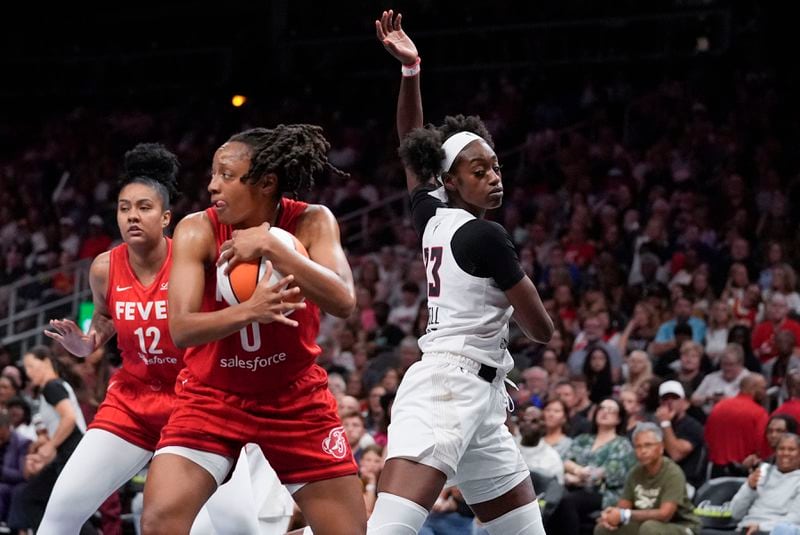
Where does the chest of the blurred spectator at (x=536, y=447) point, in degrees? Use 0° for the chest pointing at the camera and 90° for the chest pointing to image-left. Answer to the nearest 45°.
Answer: approximately 45°

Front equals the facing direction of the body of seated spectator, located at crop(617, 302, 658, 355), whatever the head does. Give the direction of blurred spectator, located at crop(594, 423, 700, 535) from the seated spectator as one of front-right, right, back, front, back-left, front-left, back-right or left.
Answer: front-left

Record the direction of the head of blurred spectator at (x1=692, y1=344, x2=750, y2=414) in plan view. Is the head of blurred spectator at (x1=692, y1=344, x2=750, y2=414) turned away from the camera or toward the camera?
toward the camera

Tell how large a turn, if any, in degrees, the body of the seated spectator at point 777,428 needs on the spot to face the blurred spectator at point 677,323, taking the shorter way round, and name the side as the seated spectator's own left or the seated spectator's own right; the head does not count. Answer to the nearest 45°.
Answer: approximately 135° to the seated spectator's own right

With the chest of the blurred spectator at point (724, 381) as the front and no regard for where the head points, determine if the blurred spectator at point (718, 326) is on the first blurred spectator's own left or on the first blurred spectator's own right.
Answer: on the first blurred spectator's own right

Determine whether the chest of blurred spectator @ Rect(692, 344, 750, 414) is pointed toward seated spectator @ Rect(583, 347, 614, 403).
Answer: no

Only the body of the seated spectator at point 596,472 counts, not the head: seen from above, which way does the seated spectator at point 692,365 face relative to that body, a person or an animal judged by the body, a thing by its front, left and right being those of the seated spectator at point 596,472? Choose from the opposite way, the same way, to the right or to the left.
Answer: the same way

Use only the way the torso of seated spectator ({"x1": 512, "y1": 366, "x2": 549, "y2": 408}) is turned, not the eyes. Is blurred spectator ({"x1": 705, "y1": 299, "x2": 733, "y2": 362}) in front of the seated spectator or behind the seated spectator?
behind

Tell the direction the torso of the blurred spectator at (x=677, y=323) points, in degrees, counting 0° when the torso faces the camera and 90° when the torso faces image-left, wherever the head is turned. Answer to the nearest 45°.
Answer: approximately 0°

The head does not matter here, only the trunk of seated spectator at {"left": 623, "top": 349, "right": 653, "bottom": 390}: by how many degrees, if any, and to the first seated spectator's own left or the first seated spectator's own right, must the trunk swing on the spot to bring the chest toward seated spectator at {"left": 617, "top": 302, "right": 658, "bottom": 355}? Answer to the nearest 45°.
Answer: approximately 135° to the first seated spectator's own right

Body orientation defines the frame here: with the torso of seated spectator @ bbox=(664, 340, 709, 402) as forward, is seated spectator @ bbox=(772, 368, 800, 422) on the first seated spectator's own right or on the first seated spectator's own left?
on the first seated spectator's own left

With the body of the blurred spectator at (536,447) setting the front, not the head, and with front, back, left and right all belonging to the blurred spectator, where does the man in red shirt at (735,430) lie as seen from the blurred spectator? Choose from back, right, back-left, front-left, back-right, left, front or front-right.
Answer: back-left

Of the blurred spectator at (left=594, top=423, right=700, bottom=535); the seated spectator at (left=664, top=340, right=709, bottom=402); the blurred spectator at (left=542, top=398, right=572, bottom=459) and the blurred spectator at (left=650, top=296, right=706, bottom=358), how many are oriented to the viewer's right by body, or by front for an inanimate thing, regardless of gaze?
0

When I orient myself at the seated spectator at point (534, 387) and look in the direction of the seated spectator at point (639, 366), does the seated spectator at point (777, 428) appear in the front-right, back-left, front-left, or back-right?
front-right

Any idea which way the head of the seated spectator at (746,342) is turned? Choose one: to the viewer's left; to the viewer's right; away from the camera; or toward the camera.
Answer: toward the camera

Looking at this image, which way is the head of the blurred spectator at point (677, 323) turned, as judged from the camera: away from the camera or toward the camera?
toward the camera
